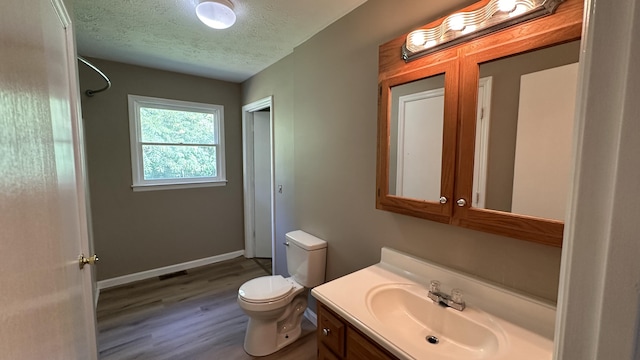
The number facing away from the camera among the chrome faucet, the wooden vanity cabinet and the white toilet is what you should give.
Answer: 0

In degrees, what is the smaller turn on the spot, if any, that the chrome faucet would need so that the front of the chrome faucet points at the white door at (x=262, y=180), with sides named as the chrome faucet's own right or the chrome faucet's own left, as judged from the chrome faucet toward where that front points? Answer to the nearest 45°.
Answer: approximately 90° to the chrome faucet's own right

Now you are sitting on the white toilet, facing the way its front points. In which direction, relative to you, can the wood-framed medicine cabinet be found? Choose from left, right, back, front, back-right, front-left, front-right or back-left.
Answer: left

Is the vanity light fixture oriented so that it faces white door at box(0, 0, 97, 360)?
yes

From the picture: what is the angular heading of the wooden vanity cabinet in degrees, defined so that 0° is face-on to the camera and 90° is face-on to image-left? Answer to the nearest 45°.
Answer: approximately 45°

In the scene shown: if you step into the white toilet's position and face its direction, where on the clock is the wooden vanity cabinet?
The wooden vanity cabinet is roughly at 10 o'clock from the white toilet.

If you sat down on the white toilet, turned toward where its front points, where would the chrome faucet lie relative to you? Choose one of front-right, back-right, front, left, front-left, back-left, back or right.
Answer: left

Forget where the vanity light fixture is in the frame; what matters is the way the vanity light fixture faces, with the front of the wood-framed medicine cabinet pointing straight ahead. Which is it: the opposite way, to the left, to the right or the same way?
the same way

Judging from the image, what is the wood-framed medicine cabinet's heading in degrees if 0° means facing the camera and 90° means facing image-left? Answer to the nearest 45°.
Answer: approximately 45°

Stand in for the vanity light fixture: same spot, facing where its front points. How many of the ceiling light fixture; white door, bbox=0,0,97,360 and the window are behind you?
0

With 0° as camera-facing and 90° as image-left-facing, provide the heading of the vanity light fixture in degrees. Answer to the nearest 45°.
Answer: approximately 45°

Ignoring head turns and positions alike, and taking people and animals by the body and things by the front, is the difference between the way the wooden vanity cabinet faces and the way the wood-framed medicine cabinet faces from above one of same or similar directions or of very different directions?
same or similar directions

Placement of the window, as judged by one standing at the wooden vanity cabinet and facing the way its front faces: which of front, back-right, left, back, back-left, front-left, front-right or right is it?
right

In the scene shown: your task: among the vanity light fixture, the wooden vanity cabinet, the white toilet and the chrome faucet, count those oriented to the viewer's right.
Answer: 0

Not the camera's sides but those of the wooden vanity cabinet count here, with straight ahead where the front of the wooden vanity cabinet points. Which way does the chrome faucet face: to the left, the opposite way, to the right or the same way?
the same way

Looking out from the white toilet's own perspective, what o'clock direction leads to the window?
The window is roughly at 3 o'clock from the white toilet.

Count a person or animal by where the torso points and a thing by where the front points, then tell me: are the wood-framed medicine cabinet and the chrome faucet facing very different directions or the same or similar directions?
same or similar directions

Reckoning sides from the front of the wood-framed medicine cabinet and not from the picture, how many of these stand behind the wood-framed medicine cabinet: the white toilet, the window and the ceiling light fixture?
0

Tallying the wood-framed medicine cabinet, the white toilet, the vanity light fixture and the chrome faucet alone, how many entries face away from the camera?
0

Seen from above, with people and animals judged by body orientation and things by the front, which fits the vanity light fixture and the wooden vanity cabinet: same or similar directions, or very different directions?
same or similar directions

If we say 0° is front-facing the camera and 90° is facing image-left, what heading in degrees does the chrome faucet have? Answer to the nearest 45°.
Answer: approximately 45°
